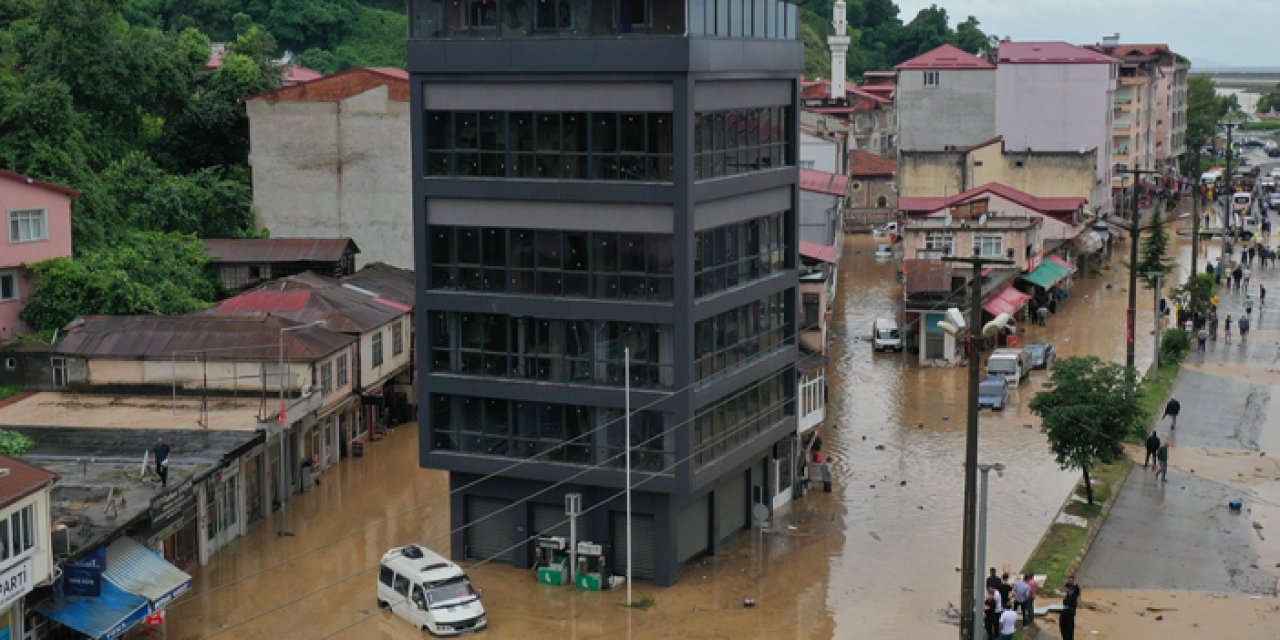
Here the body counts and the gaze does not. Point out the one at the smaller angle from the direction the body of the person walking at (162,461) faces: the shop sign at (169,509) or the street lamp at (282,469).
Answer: the shop sign

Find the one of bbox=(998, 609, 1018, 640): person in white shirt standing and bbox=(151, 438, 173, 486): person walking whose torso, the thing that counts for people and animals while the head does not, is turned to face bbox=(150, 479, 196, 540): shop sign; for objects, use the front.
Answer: bbox=(151, 438, 173, 486): person walking

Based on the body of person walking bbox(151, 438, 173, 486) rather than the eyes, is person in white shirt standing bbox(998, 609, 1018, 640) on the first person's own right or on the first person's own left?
on the first person's own left

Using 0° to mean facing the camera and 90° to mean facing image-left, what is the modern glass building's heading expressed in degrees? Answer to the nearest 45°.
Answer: approximately 0°

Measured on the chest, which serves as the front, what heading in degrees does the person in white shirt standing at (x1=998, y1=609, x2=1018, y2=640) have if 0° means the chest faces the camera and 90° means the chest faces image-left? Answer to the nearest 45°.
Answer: approximately 180°

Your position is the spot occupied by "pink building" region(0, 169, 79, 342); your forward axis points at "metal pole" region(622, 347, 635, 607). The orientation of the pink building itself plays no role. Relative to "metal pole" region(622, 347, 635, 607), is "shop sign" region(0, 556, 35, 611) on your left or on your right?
right

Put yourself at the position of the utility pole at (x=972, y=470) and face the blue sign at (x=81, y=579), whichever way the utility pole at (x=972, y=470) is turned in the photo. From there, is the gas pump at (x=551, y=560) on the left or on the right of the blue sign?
right

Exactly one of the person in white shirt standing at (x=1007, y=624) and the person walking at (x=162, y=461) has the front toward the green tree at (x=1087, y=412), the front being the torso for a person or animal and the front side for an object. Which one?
the person in white shirt standing at (x=1007, y=624)

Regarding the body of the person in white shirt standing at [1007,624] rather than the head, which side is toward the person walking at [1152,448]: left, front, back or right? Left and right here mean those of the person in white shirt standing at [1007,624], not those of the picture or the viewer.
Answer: front

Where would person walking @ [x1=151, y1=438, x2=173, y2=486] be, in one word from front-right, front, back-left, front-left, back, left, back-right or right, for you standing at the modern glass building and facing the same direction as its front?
right

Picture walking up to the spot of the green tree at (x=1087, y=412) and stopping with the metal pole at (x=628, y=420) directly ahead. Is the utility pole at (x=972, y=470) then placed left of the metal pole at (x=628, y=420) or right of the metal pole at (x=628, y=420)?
left

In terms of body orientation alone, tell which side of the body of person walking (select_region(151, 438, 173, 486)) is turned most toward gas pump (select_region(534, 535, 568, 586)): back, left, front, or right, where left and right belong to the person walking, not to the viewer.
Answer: left

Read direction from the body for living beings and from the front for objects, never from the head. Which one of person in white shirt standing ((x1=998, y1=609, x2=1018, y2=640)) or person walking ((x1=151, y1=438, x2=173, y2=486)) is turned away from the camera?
person in white shirt standing ((x1=998, y1=609, x2=1018, y2=640))
